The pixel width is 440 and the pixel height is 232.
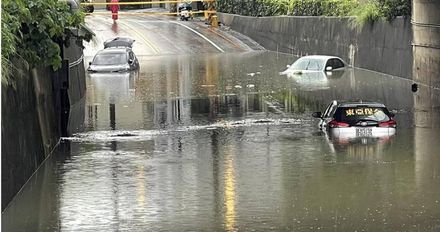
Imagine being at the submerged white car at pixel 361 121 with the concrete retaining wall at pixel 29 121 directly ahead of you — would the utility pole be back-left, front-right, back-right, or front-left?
back-right

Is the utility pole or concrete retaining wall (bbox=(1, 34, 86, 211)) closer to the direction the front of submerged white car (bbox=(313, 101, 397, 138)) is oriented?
the utility pole

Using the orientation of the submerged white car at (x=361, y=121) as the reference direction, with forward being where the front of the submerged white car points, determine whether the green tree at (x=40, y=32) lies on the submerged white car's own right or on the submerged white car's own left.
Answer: on the submerged white car's own left

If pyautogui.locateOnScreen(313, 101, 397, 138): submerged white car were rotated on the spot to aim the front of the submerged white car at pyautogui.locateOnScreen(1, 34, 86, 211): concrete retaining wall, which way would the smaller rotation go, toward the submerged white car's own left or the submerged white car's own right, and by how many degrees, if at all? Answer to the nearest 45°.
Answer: approximately 135° to the submerged white car's own left

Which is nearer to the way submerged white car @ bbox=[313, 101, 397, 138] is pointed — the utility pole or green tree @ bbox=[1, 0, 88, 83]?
the utility pole

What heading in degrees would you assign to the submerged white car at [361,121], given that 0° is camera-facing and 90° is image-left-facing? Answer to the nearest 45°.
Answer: approximately 180°
